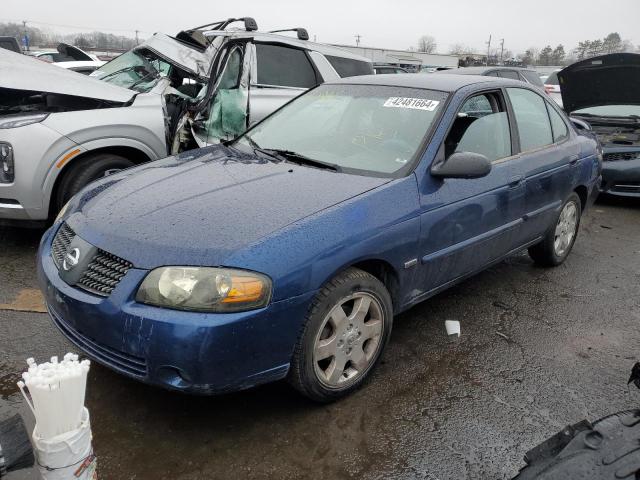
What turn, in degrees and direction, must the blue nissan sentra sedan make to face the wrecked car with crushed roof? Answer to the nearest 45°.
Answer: approximately 90° to its right

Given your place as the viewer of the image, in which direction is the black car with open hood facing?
facing the viewer

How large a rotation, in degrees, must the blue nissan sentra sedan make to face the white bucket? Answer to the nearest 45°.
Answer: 0° — it already faces it

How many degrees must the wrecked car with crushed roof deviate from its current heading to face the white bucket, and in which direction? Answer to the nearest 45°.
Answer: approximately 45° to its left

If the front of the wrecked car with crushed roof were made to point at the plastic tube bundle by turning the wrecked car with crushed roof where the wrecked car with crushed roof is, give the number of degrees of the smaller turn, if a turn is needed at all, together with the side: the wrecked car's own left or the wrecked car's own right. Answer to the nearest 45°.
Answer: approximately 45° to the wrecked car's own left

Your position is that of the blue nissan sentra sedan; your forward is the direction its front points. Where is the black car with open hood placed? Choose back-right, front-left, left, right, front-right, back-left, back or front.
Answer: back

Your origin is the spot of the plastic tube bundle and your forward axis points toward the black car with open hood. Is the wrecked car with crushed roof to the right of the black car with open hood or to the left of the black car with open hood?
left

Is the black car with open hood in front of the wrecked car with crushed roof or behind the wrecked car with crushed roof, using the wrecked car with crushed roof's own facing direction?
behind

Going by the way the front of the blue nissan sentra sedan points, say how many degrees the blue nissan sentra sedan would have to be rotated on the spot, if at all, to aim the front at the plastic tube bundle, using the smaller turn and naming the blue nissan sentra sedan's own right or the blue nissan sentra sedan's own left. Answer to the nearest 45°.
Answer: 0° — it already faces it

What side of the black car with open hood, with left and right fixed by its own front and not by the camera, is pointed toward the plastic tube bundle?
front

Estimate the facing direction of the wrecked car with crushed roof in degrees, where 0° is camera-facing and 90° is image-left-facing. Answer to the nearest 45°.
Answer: approximately 45°

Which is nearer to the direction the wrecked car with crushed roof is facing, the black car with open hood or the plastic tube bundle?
the plastic tube bundle
